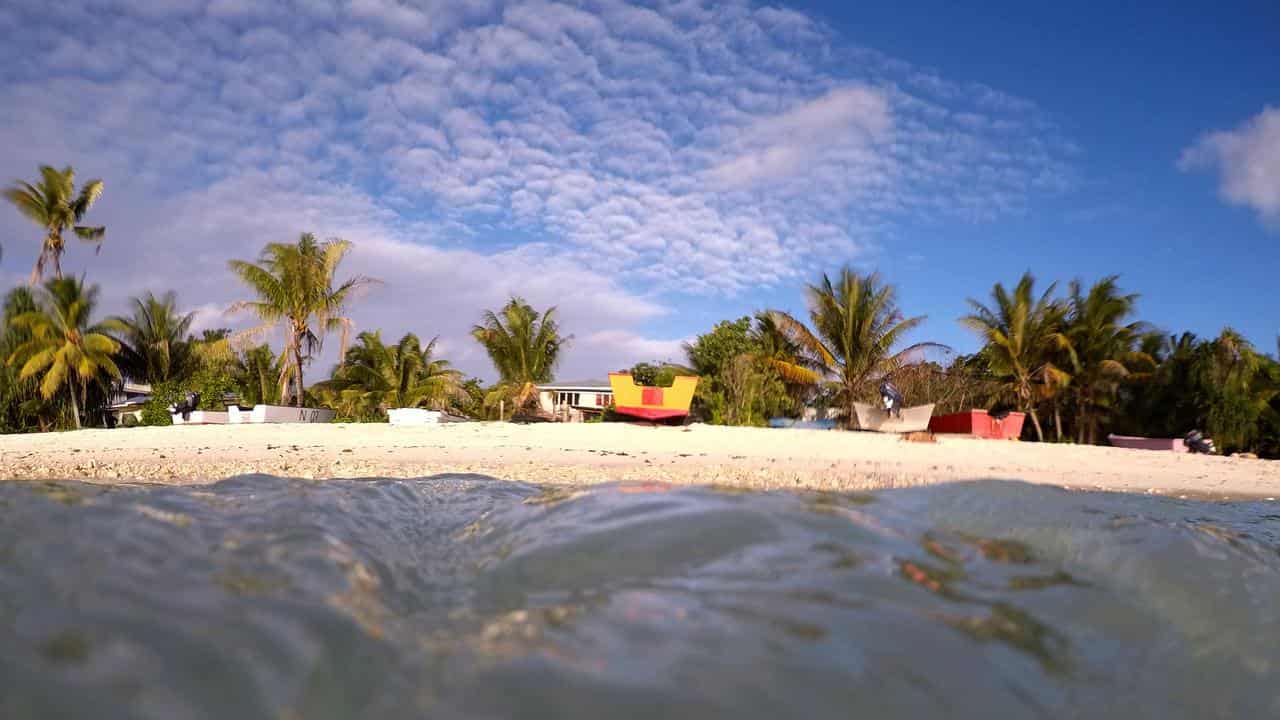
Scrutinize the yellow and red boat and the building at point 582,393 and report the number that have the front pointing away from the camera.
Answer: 1

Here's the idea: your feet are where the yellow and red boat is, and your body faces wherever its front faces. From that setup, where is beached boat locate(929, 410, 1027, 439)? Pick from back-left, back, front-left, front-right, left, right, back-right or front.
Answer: right

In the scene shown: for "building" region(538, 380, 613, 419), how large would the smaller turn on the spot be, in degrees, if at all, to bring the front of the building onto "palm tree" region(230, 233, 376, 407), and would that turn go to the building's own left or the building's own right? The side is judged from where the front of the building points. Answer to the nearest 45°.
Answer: approximately 45° to the building's own right

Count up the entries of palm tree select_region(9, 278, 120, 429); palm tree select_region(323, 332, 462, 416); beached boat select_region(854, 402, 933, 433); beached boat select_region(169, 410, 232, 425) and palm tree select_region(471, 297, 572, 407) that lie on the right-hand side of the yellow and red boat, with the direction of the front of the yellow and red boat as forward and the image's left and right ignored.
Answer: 1

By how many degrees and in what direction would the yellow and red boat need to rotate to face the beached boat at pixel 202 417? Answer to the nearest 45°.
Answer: approximately 90° to its left

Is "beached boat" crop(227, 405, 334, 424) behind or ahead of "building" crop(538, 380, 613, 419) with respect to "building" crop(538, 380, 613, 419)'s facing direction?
ahead

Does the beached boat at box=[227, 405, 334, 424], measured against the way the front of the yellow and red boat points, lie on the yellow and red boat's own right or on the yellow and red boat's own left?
on the yellow and red boat's own left

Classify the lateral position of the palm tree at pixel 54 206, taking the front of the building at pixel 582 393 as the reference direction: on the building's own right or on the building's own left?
on the building's own right

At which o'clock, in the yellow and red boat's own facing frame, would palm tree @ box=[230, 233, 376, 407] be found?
The palm tree is roughly at 10 o'clock from the yellow and red boat.

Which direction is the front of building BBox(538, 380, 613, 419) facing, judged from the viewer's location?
facing the viewer

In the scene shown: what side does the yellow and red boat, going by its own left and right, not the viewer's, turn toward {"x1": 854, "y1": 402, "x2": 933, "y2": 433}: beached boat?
right

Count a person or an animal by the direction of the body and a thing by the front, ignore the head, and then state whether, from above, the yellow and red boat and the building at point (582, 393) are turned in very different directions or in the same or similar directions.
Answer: very different directions

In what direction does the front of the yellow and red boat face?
away from the camera

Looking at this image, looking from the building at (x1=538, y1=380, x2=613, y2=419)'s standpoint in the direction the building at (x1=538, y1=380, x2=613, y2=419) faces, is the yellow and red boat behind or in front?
in front

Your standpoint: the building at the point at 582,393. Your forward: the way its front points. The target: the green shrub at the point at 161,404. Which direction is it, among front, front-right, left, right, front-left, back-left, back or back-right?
front-right
